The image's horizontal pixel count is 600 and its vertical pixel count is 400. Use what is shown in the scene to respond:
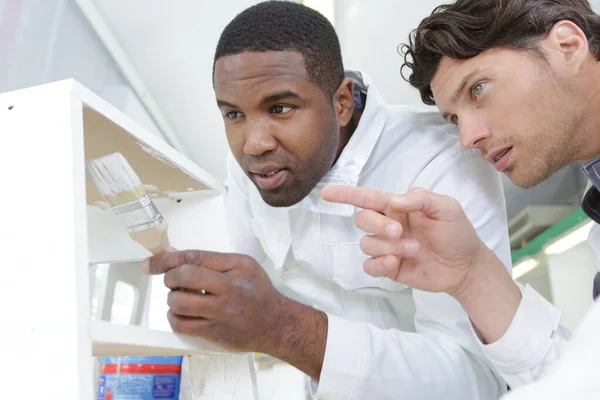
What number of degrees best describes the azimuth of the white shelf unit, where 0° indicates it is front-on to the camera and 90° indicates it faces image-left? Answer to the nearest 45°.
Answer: approximately 315°

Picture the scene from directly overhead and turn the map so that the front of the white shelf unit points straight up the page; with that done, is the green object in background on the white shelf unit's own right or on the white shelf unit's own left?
on the white shelf unit's own left
